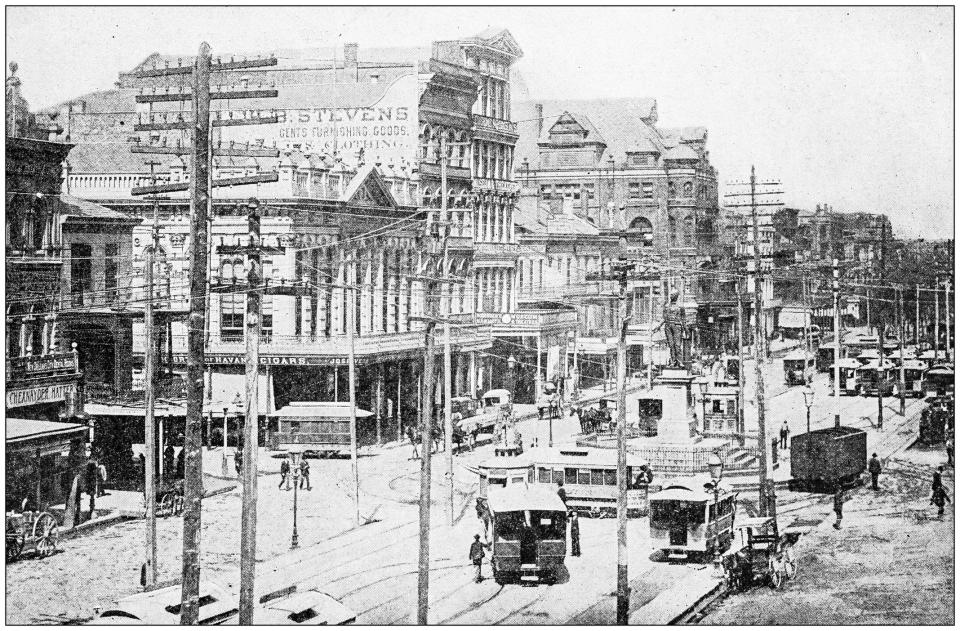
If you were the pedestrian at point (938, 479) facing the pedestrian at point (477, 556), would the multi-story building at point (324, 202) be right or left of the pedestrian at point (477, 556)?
right

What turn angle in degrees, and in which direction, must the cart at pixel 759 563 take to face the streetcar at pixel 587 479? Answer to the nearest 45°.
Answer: approximately 90° to its right

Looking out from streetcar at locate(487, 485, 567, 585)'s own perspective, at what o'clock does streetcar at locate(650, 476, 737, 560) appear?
streetcar at locate(650, 476, 737, 560) is roughly at 8 o'clock from streetcar at locate(487, 485, 567, 585).

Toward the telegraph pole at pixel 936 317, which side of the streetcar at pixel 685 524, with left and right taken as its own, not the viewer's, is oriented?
back

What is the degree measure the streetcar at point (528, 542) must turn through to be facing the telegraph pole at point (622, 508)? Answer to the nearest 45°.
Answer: approximately 45° to its left

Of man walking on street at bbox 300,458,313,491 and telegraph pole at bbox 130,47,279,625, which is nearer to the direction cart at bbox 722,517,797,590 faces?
the telegraph pole

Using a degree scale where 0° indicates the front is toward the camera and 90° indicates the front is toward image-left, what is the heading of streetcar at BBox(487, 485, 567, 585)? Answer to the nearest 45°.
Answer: approximately 0°

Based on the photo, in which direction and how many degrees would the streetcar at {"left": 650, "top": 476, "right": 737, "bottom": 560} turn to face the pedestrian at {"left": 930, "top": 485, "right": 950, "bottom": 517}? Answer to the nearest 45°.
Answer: approximately 135° to its left
